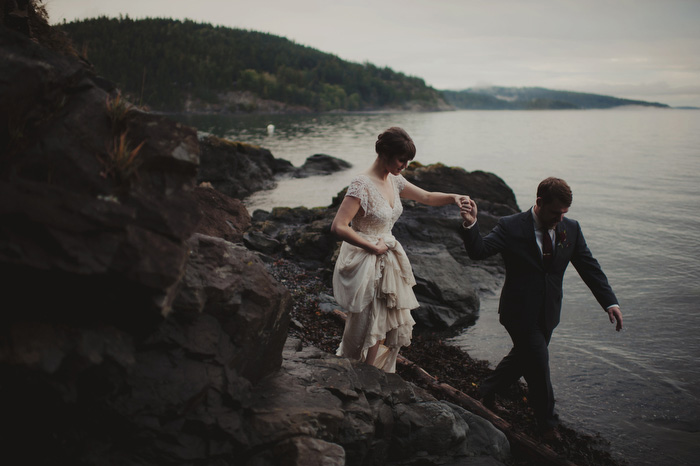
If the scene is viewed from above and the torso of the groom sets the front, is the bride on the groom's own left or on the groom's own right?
on the groom's own right

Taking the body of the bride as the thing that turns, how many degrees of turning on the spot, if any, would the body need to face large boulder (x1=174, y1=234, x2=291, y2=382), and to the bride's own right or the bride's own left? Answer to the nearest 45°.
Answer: approximately 90° to the bride's own right

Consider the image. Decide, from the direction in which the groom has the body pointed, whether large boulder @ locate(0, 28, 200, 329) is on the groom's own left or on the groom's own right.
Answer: on the groom's own right

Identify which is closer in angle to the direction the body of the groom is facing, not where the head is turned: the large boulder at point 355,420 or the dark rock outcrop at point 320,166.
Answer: the large boulder

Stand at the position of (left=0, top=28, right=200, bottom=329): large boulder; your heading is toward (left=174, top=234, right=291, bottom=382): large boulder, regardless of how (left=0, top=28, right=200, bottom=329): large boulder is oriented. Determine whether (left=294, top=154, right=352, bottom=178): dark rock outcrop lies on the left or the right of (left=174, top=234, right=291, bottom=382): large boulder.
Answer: left
